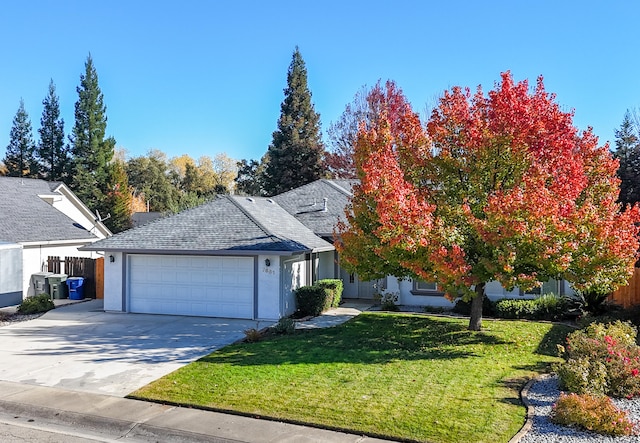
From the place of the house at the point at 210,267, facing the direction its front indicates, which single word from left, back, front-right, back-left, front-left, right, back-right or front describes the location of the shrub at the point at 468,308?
left

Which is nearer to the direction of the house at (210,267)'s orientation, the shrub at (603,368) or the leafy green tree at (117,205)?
the shrub

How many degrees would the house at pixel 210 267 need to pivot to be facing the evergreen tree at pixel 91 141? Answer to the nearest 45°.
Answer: approximately 180°

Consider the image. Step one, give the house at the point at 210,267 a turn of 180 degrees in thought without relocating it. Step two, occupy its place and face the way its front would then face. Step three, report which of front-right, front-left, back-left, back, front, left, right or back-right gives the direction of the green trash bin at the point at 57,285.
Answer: front-left

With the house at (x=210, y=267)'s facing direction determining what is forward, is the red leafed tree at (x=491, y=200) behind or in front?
in front

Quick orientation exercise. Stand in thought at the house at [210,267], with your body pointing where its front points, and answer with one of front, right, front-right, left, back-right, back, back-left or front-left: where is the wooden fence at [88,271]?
back-right

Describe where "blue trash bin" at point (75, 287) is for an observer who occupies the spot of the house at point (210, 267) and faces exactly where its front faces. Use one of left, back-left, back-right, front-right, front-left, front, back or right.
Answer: back-right

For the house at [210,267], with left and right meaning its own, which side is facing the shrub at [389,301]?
left

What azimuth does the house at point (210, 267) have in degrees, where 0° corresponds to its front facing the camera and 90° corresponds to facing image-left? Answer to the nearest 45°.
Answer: approximately 0°

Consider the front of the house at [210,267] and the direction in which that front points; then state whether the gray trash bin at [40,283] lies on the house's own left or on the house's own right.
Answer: on the house's own right
